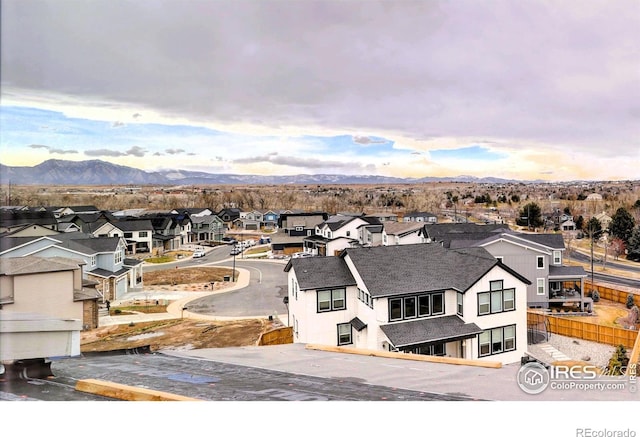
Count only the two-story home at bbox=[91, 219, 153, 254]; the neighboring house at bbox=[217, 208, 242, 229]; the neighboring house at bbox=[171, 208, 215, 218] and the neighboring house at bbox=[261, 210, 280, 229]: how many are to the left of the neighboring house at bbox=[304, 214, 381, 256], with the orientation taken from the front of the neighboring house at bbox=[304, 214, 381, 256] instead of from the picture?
0

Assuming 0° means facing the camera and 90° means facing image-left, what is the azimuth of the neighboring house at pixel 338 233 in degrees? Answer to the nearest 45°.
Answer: approximately 45°

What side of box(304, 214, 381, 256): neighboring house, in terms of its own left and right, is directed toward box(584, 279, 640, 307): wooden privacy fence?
left

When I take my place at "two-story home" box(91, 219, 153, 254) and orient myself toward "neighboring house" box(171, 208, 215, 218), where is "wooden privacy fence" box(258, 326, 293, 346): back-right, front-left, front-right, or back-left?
back-right

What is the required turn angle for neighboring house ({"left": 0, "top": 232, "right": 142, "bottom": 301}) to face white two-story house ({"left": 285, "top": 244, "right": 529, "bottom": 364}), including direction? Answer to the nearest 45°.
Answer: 0° — it already faces it

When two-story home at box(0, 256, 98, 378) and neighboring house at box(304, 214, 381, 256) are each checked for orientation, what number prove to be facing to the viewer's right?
1

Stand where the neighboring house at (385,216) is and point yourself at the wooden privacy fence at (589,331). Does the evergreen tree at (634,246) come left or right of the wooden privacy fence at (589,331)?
left

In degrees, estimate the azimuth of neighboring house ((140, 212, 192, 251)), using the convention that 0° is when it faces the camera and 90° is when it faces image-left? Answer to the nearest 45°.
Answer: approximately 315°

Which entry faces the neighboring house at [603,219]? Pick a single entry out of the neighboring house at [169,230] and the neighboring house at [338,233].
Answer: the neighboring house at [169,230]

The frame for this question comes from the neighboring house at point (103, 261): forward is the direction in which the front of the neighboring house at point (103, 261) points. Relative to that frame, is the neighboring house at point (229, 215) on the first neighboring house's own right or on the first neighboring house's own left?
on the first neighboring house's own left

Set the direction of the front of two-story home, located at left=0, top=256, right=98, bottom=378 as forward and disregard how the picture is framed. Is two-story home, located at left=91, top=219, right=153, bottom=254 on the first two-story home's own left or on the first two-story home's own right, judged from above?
on the first two-story home's own left

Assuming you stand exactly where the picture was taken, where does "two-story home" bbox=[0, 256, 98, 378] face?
facing to the right of the viewer

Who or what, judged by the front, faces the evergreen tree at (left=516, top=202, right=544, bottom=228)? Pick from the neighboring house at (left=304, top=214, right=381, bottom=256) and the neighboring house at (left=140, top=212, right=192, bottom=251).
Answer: the neighboring house at (left=140, top=212, right=192, bottom=251)

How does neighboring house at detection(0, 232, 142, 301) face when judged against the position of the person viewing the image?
facing the viewer and to the right of the viewer
